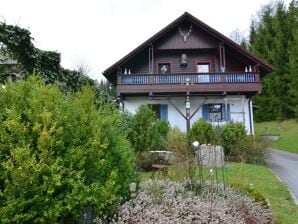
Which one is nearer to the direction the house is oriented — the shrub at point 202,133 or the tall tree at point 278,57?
the shrub

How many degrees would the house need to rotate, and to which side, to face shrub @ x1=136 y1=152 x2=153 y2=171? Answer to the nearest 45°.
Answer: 0° — it already faces it

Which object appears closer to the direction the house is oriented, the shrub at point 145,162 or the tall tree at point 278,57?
the shrub

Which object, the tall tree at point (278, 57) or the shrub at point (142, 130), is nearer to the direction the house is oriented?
the shrub

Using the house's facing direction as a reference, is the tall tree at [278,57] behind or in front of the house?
behind

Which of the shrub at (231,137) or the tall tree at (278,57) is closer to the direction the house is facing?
the shrub

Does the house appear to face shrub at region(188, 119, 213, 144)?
yes

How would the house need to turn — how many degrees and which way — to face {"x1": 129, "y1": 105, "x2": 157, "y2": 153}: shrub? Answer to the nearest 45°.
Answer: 0° — it already faces it

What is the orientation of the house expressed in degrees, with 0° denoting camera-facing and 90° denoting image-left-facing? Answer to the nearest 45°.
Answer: approximately 0°
